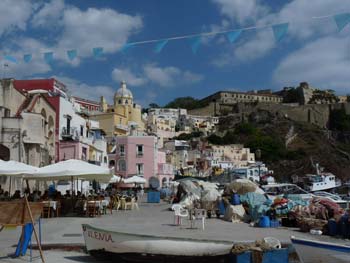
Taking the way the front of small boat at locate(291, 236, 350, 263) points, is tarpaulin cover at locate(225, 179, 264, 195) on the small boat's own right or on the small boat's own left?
on the small boat's own right

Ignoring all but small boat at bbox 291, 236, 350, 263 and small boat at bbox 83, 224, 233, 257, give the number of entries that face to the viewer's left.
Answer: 2

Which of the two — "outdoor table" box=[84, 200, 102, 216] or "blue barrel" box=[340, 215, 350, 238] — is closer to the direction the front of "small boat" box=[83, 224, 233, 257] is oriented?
the outdoor table

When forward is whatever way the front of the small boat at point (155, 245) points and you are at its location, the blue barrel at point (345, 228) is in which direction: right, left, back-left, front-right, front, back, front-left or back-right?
back-right

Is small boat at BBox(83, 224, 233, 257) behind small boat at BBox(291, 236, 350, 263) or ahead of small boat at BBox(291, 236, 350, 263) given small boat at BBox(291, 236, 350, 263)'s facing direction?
ahead

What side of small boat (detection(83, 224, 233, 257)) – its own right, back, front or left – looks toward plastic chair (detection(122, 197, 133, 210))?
right

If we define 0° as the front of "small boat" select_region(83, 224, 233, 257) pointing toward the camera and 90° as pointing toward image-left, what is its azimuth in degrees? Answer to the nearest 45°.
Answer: approximately 90°
